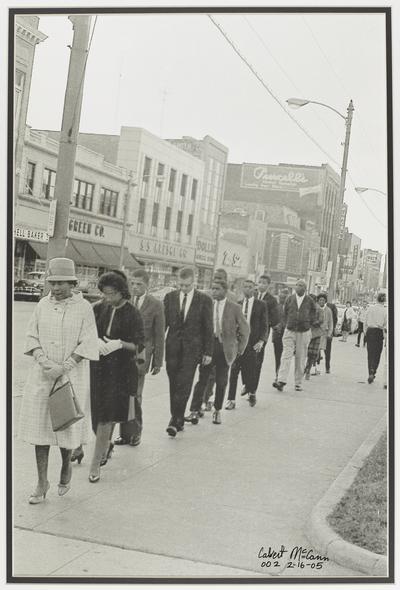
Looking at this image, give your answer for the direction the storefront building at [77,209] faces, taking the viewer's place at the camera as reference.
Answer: facing the viewer and to the right of the viewer

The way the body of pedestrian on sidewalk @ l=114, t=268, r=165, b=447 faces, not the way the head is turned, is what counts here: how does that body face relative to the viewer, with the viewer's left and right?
facing the viewer and to the left of the viewer

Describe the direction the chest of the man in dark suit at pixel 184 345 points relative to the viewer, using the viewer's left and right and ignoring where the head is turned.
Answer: facing the viewer

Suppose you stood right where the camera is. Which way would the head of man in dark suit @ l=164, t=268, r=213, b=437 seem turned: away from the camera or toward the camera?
toward the camera
